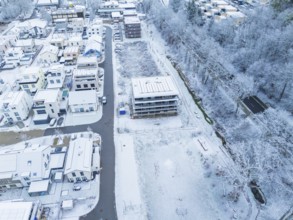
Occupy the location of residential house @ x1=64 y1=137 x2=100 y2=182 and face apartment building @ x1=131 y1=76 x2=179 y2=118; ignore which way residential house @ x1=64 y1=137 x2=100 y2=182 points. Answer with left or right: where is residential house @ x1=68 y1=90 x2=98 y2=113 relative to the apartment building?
left

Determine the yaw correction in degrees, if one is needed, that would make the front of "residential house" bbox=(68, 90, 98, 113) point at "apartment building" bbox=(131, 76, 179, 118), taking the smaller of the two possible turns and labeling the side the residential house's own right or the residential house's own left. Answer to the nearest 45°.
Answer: approximately 45° to the residential house's own left
